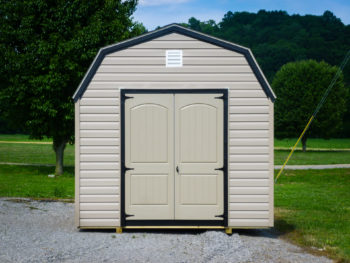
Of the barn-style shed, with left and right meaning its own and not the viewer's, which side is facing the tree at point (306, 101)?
back

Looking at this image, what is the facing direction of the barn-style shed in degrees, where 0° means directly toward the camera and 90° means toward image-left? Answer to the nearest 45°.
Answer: approximately 0°

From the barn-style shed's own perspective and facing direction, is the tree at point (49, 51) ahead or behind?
behind
